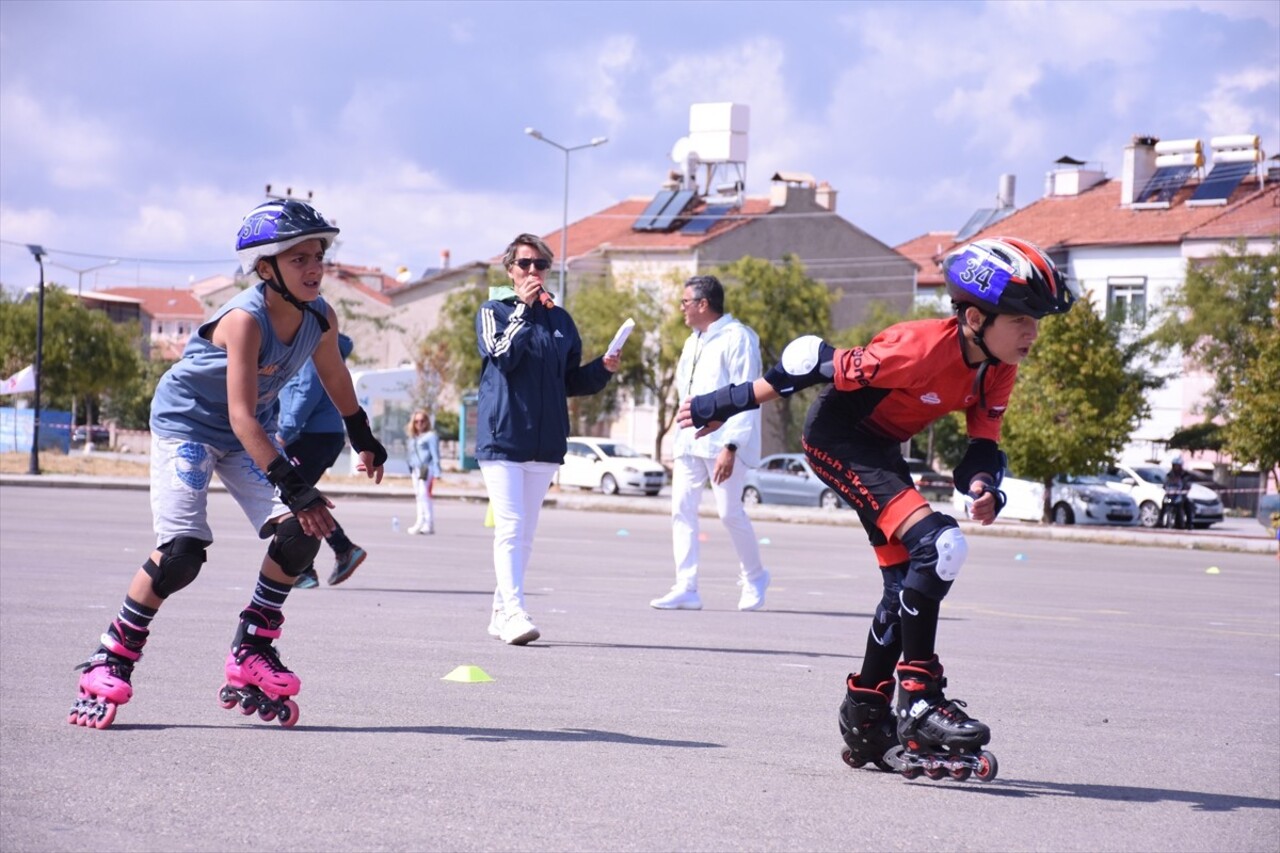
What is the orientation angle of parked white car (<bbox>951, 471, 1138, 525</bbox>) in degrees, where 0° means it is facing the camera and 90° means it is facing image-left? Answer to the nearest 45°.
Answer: approximately 315°

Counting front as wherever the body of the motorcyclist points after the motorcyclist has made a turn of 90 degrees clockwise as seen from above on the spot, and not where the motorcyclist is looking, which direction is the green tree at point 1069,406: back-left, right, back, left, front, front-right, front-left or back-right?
front-left

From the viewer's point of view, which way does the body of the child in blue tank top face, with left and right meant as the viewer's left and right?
facing the viewer and to the right of the viewer

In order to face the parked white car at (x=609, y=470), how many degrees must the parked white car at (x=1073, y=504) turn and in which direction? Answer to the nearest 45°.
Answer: approximately 135° to its right

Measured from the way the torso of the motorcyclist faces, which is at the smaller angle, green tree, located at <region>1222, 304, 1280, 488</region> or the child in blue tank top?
the child in blue tank top

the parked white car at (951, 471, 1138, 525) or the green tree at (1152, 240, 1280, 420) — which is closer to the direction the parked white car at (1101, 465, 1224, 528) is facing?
the parked white car

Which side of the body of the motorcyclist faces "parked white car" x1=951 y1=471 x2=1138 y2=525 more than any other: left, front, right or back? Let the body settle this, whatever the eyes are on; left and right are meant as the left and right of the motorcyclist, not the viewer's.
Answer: right

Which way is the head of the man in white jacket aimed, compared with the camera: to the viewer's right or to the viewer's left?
to the viewer's left
